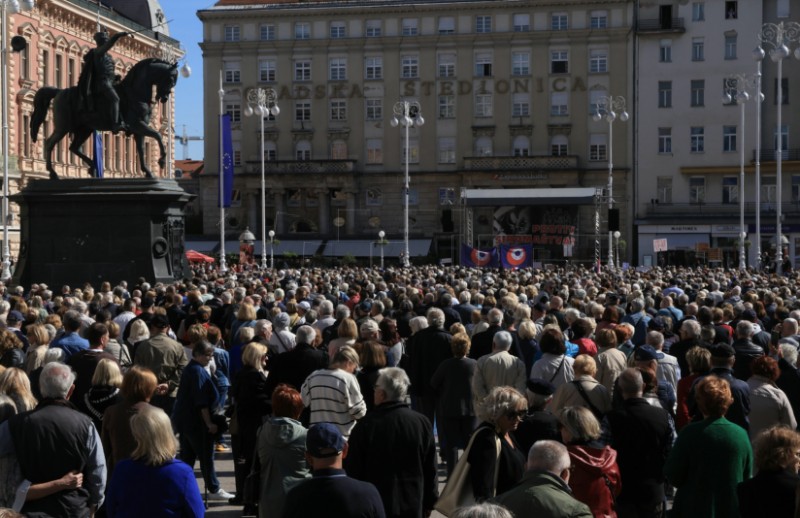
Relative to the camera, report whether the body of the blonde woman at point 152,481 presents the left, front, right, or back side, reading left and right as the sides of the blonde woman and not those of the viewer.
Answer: back

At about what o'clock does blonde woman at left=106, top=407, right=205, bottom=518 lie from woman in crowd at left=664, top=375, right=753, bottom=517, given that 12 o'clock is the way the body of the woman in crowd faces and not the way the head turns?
The blonde woman is roughly at 8 o'clock from the woman in crowd.

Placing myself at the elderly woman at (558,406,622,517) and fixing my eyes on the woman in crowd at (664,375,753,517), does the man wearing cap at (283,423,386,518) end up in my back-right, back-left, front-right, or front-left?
back-left

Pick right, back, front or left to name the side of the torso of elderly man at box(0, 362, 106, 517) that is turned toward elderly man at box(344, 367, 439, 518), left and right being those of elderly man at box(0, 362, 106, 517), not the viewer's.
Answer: right

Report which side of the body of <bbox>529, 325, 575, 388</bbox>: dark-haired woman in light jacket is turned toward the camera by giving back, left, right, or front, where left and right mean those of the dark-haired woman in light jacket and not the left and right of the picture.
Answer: back

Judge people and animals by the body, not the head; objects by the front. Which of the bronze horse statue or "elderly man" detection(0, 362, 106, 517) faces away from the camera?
the elderly man

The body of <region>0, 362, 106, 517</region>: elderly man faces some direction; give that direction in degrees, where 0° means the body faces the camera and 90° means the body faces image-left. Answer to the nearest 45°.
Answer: approximately 180°

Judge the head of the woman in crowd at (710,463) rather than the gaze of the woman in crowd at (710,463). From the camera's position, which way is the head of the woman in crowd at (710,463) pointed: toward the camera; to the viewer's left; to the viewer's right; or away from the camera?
away from the camera

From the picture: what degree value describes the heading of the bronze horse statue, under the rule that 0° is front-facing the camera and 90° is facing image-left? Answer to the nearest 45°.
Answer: approximately 270°

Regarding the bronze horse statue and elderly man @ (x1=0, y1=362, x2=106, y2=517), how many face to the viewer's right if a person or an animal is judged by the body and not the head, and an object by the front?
1

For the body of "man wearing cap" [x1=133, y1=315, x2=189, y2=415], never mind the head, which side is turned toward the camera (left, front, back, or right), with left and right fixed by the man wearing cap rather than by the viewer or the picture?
back

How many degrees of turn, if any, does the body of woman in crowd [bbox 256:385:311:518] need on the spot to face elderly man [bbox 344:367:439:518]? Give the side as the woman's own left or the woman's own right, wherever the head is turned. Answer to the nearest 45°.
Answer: approximately 90° to the woman's own right

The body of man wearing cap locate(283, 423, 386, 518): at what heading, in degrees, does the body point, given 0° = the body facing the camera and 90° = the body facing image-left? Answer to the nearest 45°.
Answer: approximately 180°
